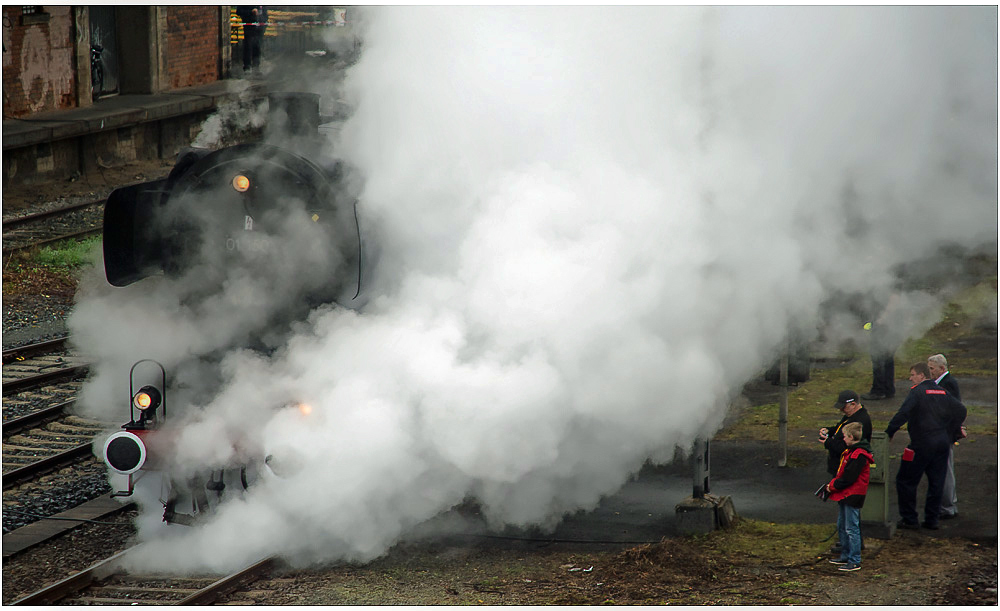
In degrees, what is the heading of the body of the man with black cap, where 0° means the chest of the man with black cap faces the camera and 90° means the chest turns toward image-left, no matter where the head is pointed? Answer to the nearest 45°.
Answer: approximately 90°

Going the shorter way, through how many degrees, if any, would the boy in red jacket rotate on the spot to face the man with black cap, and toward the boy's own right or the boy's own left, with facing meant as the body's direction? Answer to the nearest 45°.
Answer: approximately 90° to the boy's own right

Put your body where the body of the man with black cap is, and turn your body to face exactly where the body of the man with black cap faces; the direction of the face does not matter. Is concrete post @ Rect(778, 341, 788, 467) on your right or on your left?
on your right

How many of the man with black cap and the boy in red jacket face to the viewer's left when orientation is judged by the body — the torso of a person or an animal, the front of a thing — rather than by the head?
2

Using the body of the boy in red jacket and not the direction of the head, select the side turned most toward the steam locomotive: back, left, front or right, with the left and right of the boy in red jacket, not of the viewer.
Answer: front

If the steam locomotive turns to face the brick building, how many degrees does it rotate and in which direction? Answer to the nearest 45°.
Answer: approximately 135° to its right

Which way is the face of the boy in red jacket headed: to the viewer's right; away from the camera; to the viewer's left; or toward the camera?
to the viewer's left

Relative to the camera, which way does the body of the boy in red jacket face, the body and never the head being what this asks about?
to the viewer's left

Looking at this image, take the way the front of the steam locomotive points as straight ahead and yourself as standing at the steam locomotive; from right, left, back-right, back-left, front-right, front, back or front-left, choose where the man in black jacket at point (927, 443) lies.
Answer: back-left

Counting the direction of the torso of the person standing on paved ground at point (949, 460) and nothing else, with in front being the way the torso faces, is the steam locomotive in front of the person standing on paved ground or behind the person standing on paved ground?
in front
